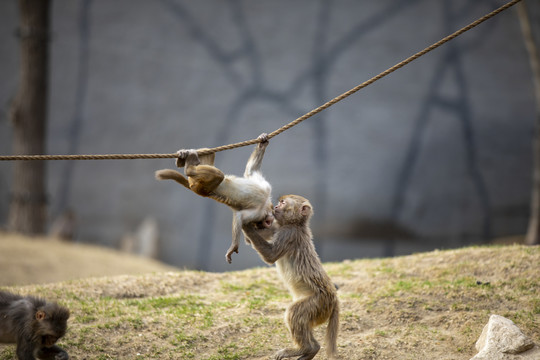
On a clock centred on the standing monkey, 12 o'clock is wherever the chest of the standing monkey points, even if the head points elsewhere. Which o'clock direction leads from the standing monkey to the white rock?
The white rock is roughly at 6 o'clock from the standing monkey.

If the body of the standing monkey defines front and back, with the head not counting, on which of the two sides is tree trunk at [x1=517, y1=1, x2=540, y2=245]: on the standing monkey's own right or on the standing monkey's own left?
on the standing monkey's own right

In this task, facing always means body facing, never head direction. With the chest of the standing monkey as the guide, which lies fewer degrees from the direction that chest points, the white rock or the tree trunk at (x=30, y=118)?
the tree trunk

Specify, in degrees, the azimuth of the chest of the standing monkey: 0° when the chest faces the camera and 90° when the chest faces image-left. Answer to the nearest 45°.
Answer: approximately 90°

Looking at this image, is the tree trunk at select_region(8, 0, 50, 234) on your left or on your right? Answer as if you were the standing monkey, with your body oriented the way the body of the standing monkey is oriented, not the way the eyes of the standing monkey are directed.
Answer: on your right
